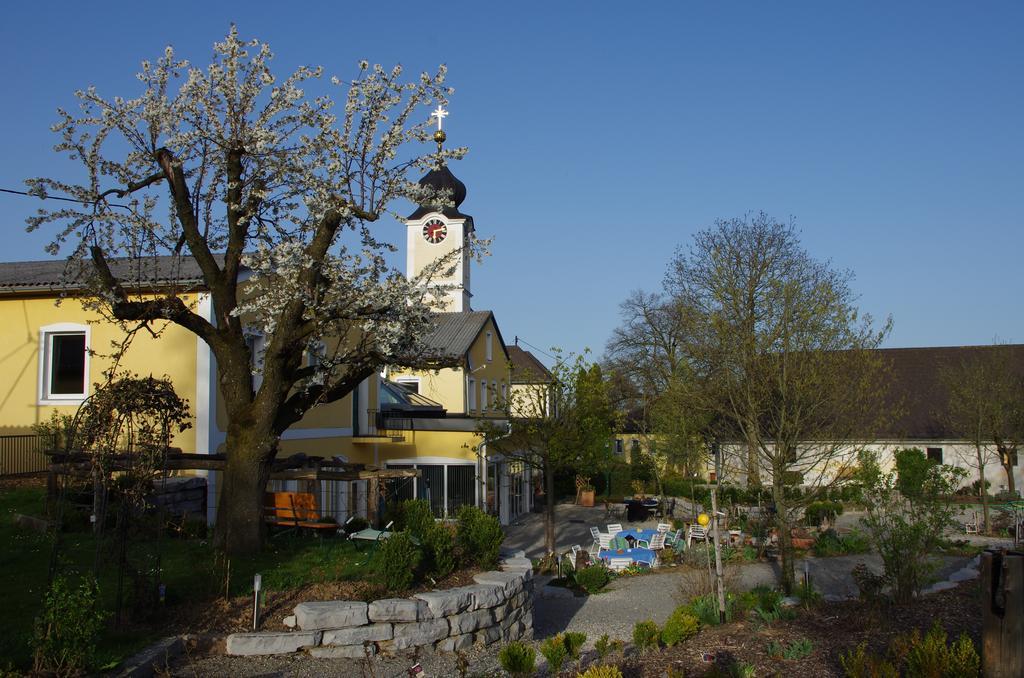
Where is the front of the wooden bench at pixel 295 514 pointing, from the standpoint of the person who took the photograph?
facing the viewer and to the right of the viewer

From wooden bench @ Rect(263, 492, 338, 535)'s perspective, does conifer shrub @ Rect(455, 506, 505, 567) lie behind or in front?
in front

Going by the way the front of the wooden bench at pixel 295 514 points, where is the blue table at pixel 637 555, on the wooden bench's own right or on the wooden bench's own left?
on the wooden bench's own left

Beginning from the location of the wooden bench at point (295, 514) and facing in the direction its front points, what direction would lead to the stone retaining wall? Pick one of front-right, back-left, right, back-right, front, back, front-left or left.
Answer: front-right

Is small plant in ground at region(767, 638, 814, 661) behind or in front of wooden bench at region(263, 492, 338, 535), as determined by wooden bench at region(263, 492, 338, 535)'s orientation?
in front

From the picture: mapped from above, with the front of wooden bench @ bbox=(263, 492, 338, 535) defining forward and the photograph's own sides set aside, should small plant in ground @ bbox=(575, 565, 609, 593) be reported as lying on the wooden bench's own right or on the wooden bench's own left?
on the wooden bench's own left

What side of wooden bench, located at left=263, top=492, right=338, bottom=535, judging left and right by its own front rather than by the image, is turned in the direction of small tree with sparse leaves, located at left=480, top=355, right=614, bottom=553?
left

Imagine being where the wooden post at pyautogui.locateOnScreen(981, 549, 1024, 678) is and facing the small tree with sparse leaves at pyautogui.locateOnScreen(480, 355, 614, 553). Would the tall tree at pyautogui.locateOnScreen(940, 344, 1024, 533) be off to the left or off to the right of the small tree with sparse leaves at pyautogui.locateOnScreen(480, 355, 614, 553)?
right

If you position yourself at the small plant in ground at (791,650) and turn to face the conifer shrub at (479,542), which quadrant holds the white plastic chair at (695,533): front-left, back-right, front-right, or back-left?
front-right

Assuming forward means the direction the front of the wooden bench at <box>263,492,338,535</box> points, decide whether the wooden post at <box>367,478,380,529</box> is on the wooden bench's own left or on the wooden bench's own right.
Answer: on the wooden bench's own left

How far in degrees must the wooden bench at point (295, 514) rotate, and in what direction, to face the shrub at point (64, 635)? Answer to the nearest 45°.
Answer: approximately 45° to its right
